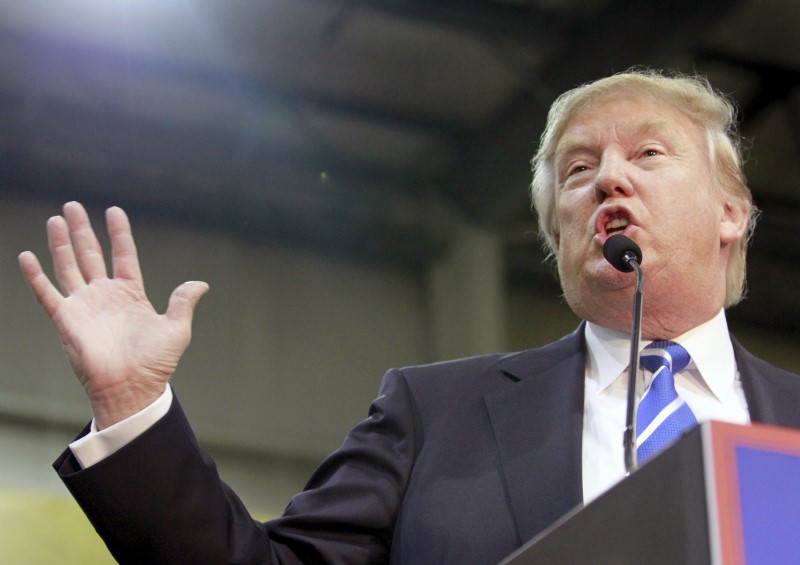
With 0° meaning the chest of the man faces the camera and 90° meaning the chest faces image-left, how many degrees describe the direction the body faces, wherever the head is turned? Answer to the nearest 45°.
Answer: approximately 0°
